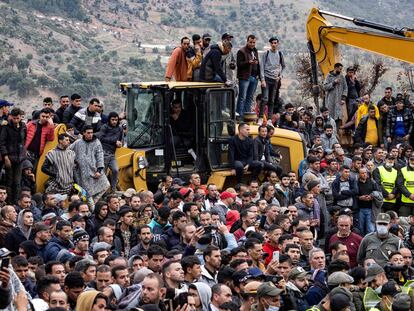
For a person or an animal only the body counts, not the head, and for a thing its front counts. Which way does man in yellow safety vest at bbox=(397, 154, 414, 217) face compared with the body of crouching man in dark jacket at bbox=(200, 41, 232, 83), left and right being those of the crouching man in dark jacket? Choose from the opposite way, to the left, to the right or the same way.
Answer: to the right

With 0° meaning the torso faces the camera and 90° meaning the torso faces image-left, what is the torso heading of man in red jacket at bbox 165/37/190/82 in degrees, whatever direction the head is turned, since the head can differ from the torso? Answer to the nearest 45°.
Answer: approximately 315°

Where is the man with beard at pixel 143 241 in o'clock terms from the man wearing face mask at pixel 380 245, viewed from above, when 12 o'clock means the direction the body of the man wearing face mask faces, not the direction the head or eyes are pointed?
The man with beard is roughly at 2 o'clock from the man wearing face mask.

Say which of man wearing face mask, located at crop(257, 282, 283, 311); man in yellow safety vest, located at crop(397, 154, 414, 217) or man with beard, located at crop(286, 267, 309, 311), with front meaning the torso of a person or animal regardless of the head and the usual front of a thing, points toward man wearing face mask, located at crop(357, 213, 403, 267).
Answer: the man in yellow safety vest

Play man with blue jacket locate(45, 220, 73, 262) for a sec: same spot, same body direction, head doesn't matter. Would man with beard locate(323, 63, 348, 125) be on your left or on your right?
on your left

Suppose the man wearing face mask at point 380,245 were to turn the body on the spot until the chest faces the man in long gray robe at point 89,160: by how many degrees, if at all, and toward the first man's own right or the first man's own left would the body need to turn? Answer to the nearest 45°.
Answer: approximately 90° to the first man's own right

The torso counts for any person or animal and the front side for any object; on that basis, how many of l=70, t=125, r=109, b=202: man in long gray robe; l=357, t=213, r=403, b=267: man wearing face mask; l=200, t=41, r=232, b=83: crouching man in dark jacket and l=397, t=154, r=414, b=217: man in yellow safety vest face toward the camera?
3
